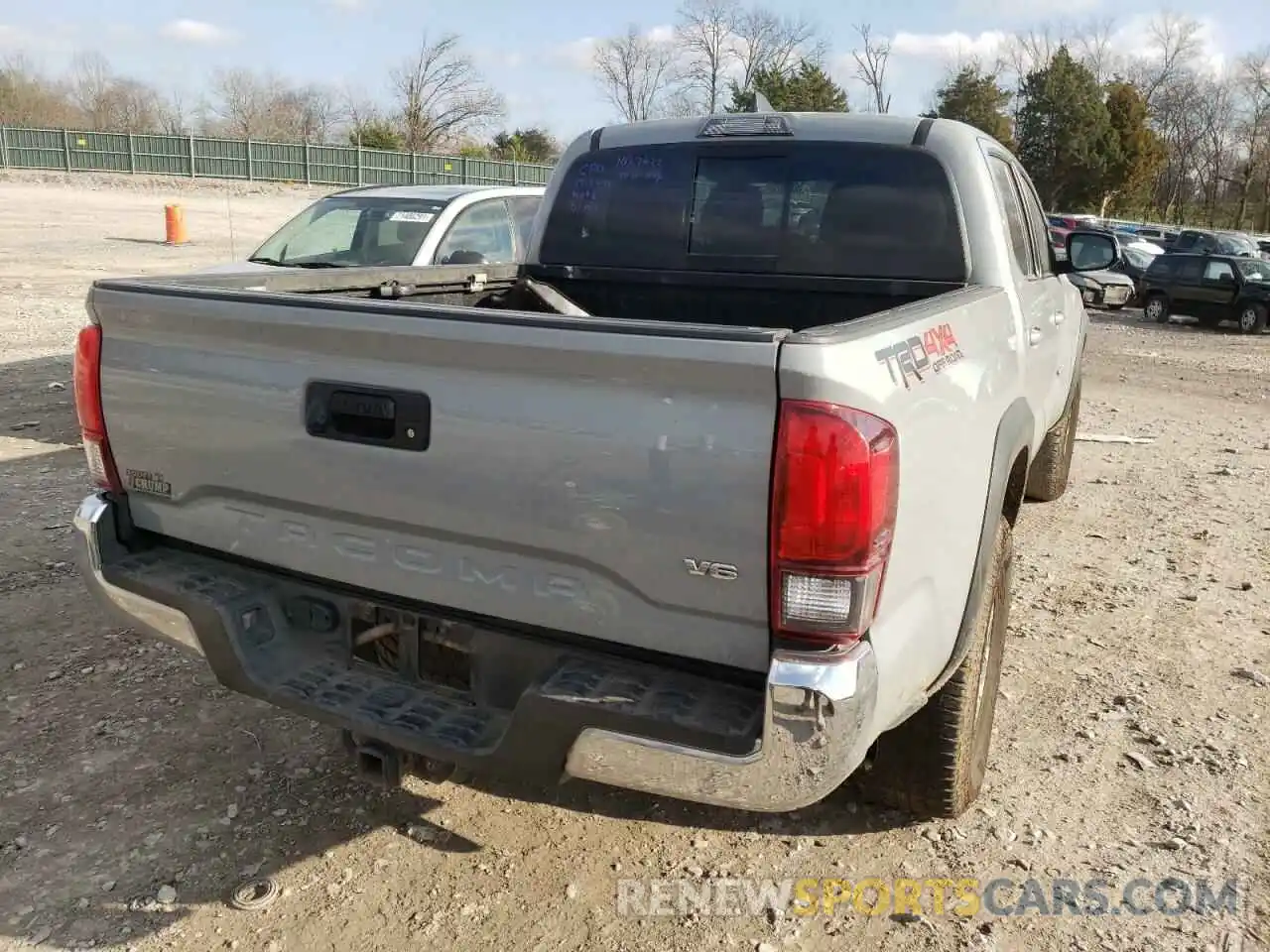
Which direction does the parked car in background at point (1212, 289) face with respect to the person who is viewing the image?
facing the viewer and to the right of the viewer

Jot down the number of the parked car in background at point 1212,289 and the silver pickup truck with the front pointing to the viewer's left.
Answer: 0

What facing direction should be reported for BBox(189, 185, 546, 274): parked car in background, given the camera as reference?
facing the viewer and to the left of the viewer

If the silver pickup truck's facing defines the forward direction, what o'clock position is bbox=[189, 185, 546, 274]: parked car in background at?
The parked car in background is roughly at 10 o'clock from the silver pickup truck.

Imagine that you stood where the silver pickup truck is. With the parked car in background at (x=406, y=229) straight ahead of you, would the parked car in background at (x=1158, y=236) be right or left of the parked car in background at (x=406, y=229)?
right

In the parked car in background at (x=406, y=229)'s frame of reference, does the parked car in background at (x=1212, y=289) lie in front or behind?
behind

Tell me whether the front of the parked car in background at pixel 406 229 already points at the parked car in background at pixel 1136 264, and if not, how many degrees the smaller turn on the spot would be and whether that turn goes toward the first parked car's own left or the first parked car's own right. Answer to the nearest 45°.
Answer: approximately 180°

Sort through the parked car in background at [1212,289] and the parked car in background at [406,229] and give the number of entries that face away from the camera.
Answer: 0

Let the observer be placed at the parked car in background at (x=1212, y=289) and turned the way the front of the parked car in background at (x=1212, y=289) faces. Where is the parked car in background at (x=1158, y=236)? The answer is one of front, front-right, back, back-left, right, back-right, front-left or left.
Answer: back-left

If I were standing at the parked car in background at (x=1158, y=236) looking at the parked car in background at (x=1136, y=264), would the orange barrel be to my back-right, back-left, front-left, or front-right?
front-right

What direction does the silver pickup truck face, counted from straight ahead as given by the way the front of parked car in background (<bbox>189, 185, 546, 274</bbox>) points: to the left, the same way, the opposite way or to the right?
the opposite way

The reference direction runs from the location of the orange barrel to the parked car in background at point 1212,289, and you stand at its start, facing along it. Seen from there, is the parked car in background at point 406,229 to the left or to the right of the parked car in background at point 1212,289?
right

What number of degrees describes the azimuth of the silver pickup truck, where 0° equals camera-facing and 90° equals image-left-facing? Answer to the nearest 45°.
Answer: approximately 225°

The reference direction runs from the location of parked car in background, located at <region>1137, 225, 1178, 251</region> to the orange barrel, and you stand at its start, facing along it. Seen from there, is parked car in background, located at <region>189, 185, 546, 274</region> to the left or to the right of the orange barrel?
left
